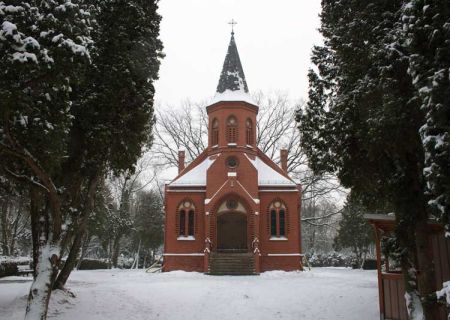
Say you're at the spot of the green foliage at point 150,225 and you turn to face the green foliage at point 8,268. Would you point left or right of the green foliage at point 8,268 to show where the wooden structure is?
left

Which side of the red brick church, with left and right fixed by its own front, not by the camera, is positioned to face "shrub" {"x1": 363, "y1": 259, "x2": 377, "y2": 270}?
left

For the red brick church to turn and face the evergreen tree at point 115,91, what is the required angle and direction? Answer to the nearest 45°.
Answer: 0° — it already faces it

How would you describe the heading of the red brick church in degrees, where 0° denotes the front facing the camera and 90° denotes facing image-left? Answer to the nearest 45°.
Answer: approximately 0°

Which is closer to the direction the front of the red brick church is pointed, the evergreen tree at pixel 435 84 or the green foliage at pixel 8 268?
the evergreen tree

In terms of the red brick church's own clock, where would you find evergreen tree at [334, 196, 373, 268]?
The evergreen tree is roughly at 8 o'clock from the red brick church.

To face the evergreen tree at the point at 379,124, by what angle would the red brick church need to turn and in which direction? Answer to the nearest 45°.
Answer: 0° — it already faces it

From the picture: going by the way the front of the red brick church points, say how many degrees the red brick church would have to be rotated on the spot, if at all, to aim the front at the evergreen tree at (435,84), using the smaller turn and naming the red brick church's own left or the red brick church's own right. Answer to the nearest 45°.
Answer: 0° — it already faces it

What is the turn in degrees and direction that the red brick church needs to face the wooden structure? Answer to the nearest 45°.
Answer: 0° — it already faces it

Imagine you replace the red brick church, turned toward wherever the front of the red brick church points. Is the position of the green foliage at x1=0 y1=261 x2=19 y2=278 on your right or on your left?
on your right

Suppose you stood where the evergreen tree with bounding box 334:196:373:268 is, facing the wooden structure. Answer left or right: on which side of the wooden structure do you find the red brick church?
right
